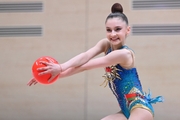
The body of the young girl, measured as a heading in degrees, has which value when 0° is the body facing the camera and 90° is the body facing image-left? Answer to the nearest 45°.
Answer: approximately 45°
